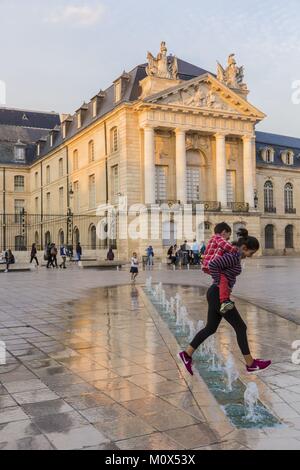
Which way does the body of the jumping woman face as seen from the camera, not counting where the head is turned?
to the viewer's right

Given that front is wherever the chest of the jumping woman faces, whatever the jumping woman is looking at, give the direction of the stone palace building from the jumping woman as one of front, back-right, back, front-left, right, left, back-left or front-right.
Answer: left

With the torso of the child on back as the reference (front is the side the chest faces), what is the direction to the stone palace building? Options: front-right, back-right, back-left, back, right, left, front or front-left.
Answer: left

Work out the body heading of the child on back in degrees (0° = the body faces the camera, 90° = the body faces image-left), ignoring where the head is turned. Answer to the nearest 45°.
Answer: approximately 270°
